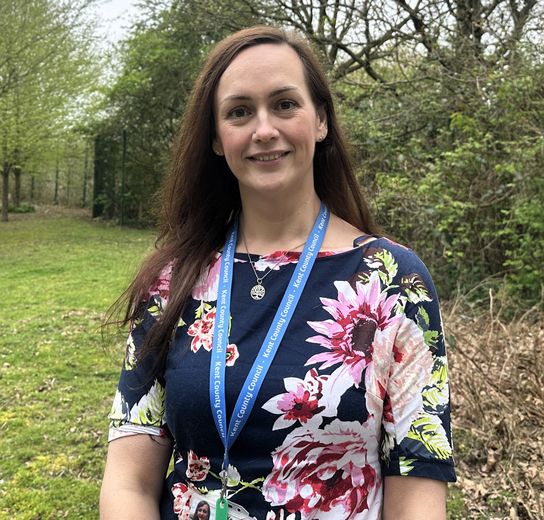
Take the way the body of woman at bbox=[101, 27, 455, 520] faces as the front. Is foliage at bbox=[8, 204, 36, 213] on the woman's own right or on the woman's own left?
on the woman's own right

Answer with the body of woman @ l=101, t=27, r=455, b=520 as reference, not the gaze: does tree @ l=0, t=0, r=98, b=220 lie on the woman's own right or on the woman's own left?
on the woman's own right

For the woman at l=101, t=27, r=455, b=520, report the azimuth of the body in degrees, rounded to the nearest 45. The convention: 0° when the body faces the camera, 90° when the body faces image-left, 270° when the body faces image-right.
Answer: approximately 45°
